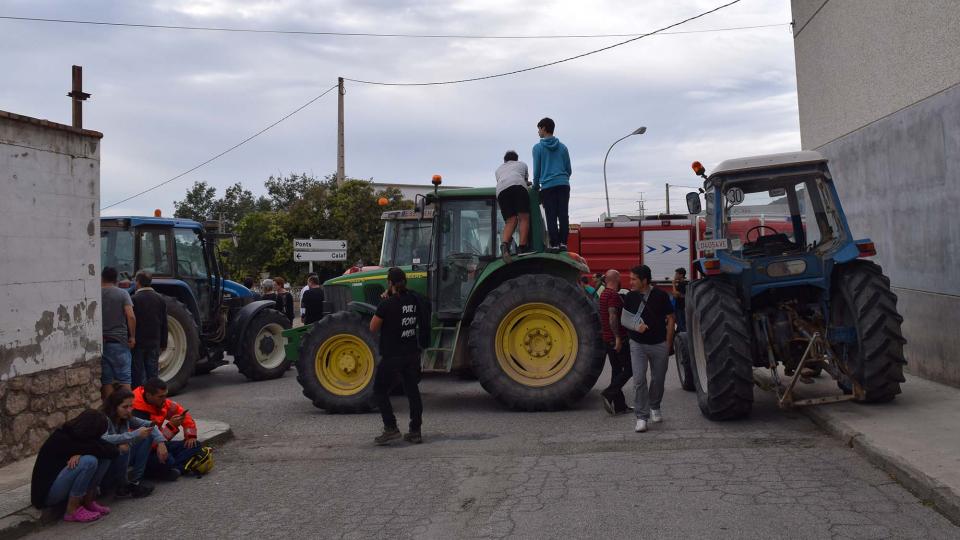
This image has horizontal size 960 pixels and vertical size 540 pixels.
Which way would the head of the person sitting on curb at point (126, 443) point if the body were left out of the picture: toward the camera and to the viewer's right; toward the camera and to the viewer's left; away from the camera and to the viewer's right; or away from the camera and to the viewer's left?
toward the camera and to the viewer's right

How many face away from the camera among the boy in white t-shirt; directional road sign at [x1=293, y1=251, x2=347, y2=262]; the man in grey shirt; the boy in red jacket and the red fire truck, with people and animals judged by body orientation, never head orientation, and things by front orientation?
2

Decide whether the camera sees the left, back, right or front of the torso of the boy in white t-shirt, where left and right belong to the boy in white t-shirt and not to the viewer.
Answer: back

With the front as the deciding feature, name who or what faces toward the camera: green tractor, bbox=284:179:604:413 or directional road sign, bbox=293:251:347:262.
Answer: the directional road sign

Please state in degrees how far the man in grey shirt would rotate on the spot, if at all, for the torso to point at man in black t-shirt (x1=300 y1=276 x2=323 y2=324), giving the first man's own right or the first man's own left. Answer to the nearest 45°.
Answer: approximately 45° to the first man's own right

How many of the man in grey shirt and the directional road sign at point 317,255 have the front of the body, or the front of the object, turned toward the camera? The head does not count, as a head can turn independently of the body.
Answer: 1

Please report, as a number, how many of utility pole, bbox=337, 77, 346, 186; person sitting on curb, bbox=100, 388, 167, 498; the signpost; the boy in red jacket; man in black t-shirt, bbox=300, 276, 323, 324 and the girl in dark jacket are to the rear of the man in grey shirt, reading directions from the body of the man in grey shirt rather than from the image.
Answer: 3

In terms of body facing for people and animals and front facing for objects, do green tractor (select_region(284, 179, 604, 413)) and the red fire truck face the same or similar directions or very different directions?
very different directions

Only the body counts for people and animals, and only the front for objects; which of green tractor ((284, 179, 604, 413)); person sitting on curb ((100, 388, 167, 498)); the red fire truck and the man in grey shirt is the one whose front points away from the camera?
the man in grey shirt

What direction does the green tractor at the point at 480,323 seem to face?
to the viewer's left

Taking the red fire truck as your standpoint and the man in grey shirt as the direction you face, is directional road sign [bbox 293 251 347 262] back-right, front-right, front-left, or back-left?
front-right
